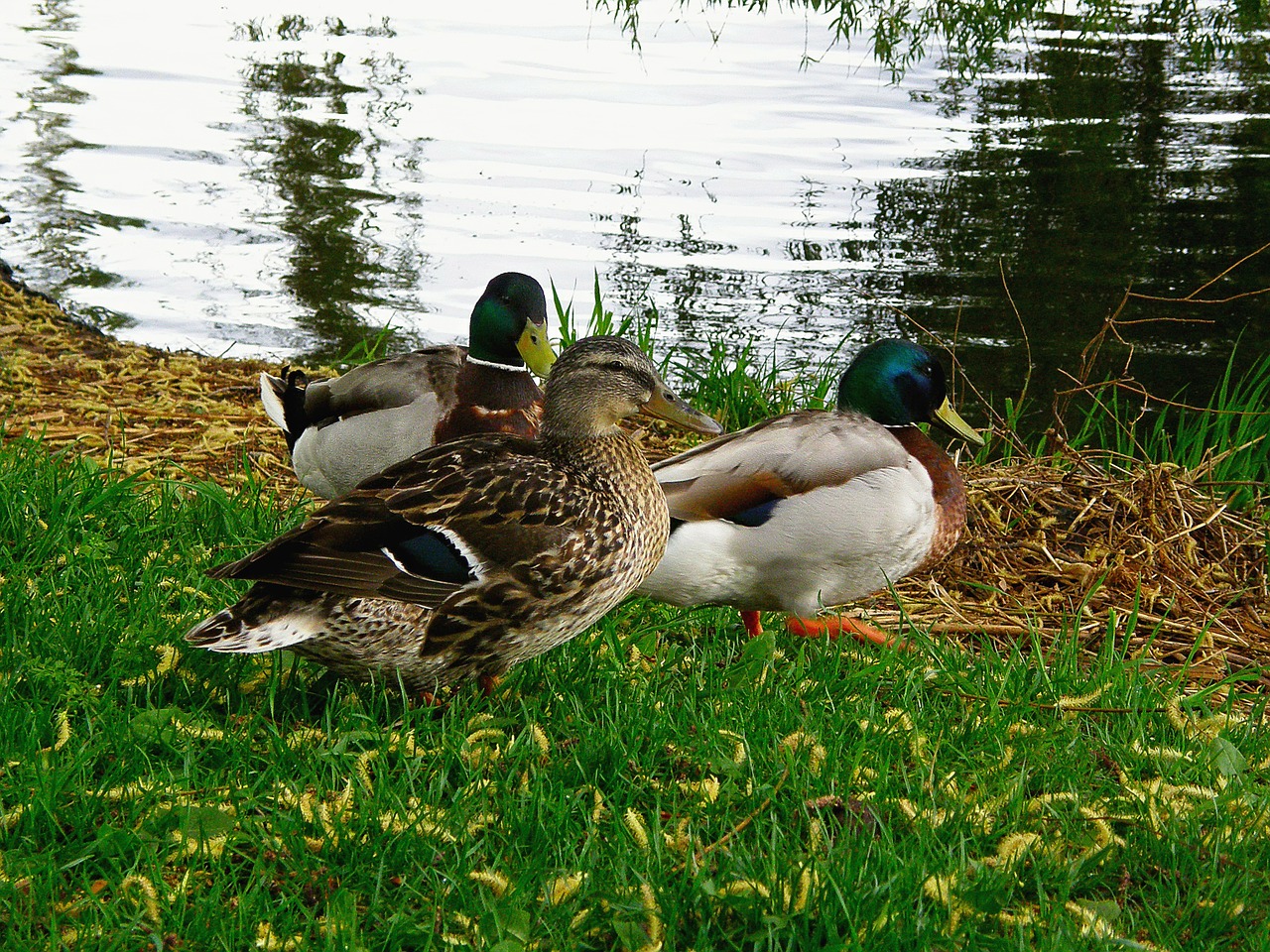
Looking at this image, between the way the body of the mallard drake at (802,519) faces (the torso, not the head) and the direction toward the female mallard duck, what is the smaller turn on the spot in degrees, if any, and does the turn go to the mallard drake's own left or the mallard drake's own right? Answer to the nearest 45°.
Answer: approximately 135° to the mallard drake's own right

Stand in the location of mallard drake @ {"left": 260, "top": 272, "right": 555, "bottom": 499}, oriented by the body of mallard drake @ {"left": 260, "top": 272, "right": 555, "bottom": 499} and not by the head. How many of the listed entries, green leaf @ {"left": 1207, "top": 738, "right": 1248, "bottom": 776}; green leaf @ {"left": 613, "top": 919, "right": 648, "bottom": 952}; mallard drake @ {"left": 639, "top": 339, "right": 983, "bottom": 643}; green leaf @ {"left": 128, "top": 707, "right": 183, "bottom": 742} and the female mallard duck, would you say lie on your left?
0

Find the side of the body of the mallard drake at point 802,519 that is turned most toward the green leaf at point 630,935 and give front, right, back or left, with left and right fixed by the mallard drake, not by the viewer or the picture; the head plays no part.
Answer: right

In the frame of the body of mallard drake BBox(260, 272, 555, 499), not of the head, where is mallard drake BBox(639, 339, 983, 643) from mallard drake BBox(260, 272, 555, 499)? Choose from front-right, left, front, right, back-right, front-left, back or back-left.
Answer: front-right

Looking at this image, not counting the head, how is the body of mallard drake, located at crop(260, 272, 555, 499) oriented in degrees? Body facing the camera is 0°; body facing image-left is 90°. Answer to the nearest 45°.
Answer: approximately 270°

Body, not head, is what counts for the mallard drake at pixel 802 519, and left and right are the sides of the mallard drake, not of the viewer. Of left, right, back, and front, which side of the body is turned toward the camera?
right

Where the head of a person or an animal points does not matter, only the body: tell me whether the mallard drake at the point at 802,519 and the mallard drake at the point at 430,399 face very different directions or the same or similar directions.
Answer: same or similar directions

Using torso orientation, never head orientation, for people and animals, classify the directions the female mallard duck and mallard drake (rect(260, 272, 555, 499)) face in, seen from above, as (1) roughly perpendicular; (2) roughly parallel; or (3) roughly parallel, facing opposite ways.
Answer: roughly parallel

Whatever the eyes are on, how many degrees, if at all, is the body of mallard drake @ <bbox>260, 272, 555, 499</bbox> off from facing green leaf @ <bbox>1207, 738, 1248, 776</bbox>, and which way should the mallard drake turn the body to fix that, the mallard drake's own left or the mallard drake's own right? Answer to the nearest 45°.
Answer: approximately 45° to the mallard drake's own right

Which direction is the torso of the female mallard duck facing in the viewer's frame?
to the viewer's right

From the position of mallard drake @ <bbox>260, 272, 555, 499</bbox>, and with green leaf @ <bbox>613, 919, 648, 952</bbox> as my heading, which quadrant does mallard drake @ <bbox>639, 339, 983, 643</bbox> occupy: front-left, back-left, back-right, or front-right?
front-left

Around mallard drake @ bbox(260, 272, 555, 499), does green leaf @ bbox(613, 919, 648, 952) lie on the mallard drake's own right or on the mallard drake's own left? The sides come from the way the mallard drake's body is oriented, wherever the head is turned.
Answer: on the mallard drake's own right

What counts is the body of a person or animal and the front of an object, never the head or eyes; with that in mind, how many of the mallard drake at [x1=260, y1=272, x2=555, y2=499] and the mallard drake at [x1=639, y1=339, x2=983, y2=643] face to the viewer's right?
2

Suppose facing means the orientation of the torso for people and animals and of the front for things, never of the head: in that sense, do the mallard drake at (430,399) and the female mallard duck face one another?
no

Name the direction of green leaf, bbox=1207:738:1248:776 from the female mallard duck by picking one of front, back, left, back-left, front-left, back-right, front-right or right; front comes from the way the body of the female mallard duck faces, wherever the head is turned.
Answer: front
